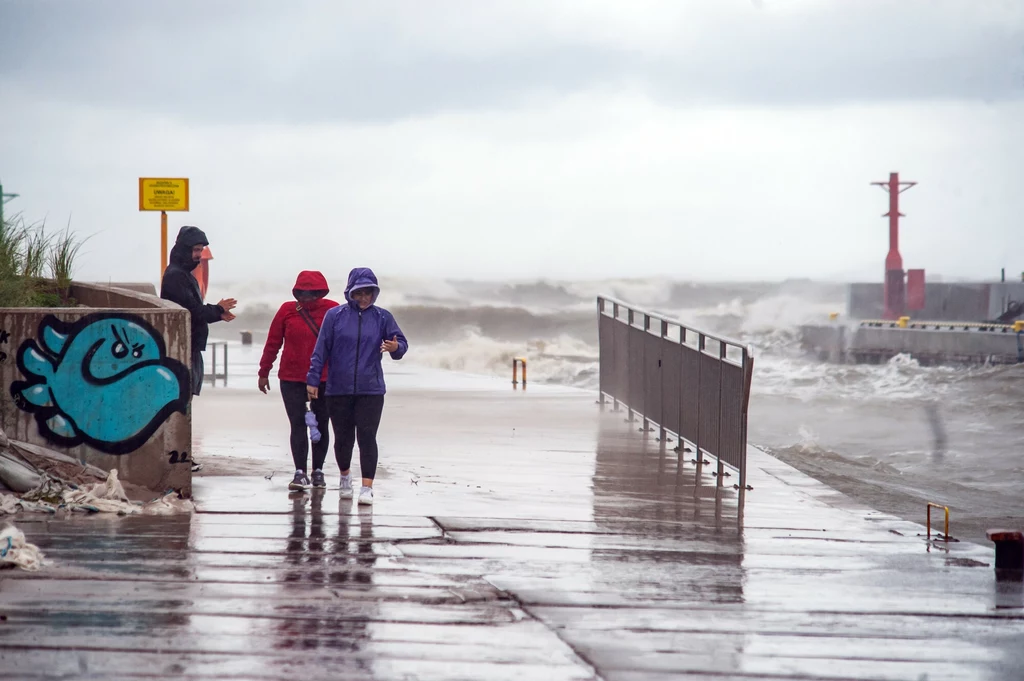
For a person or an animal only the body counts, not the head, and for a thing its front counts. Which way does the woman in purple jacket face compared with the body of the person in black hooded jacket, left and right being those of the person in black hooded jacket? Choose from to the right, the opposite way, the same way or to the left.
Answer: to the right

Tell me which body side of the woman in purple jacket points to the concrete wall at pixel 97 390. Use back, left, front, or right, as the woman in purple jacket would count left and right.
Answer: right

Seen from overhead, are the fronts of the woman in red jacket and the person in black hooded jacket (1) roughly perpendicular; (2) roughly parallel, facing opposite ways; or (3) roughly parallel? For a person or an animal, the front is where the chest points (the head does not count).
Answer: roughly perpendicular

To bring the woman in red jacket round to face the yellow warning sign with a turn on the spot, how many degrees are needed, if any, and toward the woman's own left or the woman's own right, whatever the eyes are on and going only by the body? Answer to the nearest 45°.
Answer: approximately 180°

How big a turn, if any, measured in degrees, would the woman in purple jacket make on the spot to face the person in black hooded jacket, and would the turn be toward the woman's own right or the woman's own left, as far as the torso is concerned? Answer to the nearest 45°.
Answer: approximately 135° to the woman's own right

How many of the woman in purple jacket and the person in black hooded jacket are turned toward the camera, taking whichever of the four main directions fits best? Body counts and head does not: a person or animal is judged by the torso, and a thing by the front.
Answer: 1

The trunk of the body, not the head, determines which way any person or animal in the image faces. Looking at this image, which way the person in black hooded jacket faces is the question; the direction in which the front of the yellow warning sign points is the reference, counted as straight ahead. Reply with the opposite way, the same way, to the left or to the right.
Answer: to the left

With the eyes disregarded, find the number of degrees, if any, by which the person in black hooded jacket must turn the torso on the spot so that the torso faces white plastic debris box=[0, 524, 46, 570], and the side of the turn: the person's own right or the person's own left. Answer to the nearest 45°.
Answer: approximately 90° to the person's own right

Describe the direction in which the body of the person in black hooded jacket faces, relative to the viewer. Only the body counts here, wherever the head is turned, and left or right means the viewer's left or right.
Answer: facing to the right of the viewer

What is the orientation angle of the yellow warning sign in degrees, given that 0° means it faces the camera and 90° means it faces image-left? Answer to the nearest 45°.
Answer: approximately 0°

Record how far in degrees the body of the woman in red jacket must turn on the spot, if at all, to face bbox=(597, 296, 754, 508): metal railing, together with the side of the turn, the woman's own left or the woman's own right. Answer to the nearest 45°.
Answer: approximately 135° to the woman's own left
